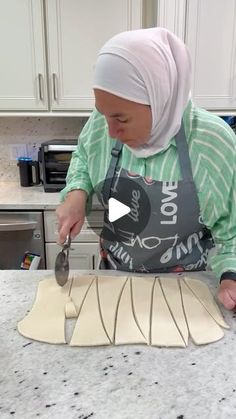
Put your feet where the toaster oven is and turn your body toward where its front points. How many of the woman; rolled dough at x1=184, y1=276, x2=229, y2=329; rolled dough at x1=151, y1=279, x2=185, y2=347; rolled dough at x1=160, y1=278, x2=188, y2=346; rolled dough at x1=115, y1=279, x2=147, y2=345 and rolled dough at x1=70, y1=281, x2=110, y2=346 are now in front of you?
6

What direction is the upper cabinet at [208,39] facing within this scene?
toward the camera

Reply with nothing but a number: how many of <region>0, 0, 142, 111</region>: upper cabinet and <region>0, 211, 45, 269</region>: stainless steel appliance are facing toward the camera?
2

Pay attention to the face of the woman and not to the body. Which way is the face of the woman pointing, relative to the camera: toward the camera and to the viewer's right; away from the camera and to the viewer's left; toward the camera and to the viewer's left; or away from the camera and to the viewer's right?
toward the camera and to the viewer's left

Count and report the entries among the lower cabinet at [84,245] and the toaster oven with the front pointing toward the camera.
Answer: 2

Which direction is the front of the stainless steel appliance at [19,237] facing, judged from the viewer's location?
facing the viewer

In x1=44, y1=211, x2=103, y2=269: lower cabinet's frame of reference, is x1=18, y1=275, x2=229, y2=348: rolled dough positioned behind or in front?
in front

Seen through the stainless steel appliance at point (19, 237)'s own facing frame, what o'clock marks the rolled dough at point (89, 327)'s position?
The rolled dough is roughly at 12 o'clock from the stainless steel appliance.

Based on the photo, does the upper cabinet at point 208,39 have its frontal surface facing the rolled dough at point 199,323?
yes

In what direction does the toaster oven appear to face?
toward the camera
